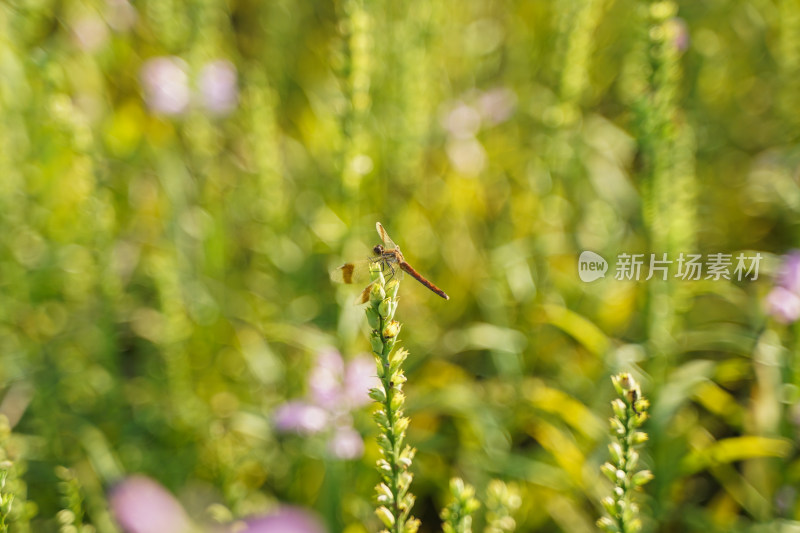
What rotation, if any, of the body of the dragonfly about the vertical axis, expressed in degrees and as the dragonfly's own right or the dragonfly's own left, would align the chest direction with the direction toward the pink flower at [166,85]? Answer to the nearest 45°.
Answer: approximately 45° to the dragonfly's own right

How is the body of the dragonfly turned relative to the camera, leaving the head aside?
to the viewer's left
